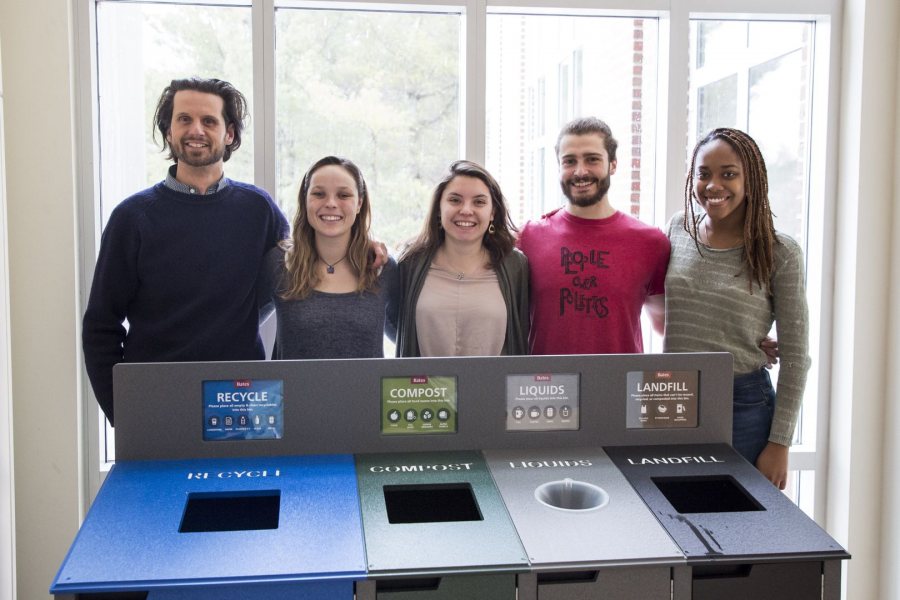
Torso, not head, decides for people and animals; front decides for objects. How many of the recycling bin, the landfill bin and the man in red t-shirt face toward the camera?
3

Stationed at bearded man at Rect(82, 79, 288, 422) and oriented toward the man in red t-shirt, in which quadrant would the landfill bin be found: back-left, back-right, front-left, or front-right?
front-right

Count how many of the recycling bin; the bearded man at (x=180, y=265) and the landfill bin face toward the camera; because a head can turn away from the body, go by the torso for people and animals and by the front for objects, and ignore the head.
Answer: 3

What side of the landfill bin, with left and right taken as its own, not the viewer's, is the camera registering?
front

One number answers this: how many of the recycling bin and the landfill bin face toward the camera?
2

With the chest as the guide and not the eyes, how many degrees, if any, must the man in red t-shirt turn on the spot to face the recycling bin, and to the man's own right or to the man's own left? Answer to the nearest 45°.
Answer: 0° — they already face it

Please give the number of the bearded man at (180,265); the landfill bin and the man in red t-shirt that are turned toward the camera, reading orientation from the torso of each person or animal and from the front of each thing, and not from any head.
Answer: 3

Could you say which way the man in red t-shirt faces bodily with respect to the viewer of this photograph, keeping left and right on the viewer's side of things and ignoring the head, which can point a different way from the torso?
facing the viewer

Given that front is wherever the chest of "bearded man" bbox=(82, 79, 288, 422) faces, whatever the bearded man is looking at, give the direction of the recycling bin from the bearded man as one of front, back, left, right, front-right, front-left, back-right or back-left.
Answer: front

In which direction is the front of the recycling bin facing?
toward the camera

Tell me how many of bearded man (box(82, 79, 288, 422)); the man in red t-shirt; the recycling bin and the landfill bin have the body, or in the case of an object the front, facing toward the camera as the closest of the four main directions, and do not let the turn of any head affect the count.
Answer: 4

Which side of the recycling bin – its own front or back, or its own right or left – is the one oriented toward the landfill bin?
left
